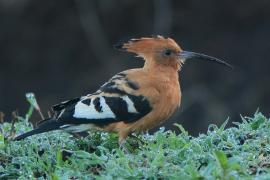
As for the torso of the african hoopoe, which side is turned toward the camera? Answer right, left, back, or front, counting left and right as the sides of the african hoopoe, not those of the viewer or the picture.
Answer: right
